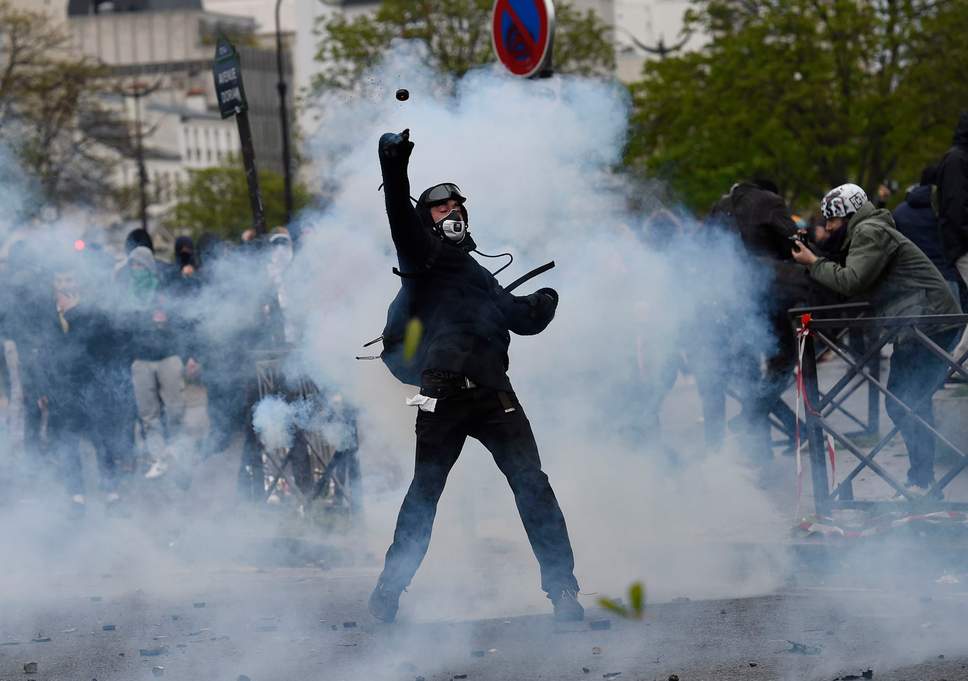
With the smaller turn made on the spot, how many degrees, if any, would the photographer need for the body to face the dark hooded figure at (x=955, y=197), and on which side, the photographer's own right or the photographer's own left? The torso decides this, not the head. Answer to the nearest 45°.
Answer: approximately 90° to the photographer's own right

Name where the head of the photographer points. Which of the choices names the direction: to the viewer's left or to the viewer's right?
to the viewer's left

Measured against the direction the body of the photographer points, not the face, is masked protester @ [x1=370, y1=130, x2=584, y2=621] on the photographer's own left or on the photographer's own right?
on the photographer's own left

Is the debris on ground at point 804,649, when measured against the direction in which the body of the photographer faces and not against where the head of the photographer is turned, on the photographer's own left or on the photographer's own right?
on the photographer's own left

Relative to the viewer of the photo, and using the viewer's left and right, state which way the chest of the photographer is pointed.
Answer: facing to the left of the viewer
